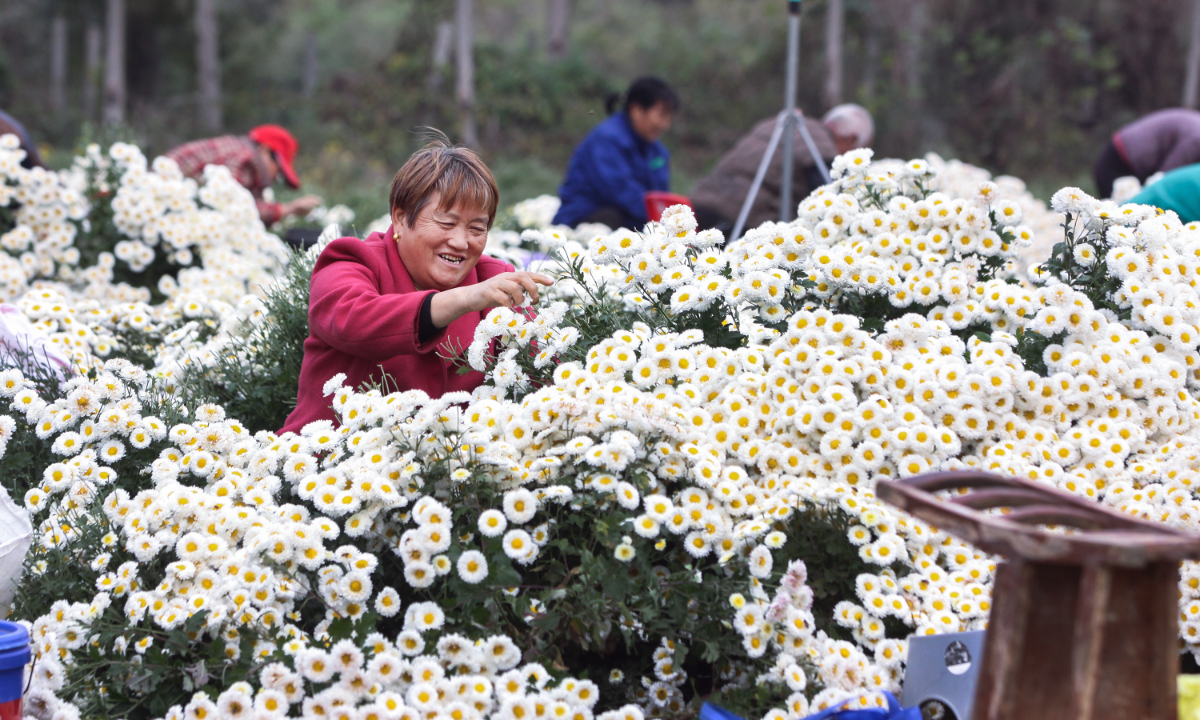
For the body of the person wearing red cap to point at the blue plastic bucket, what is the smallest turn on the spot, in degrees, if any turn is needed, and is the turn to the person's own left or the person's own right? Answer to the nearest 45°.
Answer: approximately 90° to the person's own right

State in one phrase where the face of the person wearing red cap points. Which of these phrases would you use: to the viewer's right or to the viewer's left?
to the viewer's right

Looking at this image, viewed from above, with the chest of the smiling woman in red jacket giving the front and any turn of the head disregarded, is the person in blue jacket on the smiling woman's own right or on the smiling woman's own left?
on the smiling woman's own left

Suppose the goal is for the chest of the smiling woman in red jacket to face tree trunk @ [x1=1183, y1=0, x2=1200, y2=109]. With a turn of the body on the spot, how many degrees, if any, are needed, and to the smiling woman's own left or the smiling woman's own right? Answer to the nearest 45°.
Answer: approximately 90° to the smiling woman's own left

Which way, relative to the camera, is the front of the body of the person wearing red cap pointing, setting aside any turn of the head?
to the viewer's right

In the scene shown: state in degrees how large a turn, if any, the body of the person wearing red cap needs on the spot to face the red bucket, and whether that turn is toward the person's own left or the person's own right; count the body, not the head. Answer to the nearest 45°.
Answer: approximately 45° to the person's own right
